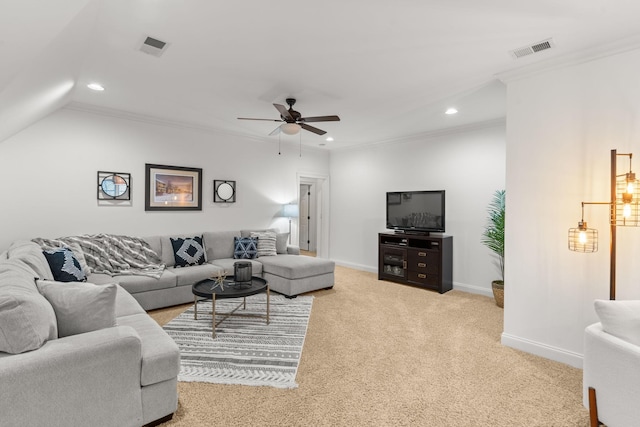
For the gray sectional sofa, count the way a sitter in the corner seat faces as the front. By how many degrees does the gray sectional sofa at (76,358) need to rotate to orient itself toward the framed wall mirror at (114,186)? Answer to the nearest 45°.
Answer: approximately 135° to its left

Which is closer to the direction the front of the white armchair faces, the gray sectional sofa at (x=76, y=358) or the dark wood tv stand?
the gray sectional sofa

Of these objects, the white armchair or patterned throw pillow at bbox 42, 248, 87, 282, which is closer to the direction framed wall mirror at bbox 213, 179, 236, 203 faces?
the white armchair

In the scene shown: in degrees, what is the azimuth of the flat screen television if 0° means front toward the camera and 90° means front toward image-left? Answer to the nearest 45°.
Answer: approximately 45°

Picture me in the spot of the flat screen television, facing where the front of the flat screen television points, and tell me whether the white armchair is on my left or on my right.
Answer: on my left

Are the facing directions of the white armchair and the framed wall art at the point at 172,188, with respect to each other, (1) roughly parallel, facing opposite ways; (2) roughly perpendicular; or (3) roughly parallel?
roughly perpendicular
